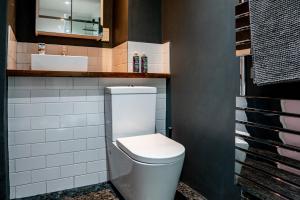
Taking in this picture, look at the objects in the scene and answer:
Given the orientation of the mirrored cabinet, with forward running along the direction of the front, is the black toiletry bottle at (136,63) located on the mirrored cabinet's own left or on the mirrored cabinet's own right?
on the mirrored cabinet's own left

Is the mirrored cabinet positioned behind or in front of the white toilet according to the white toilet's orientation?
behind

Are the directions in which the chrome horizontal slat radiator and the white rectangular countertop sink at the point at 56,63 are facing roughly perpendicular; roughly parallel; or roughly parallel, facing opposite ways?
roughly perpendicular

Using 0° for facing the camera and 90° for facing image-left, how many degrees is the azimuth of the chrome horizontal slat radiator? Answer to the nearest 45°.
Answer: approximately 45°

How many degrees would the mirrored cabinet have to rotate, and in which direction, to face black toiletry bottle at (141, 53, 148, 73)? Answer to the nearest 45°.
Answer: approximately 45° to its left

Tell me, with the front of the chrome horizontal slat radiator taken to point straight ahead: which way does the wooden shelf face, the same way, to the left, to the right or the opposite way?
to the left
